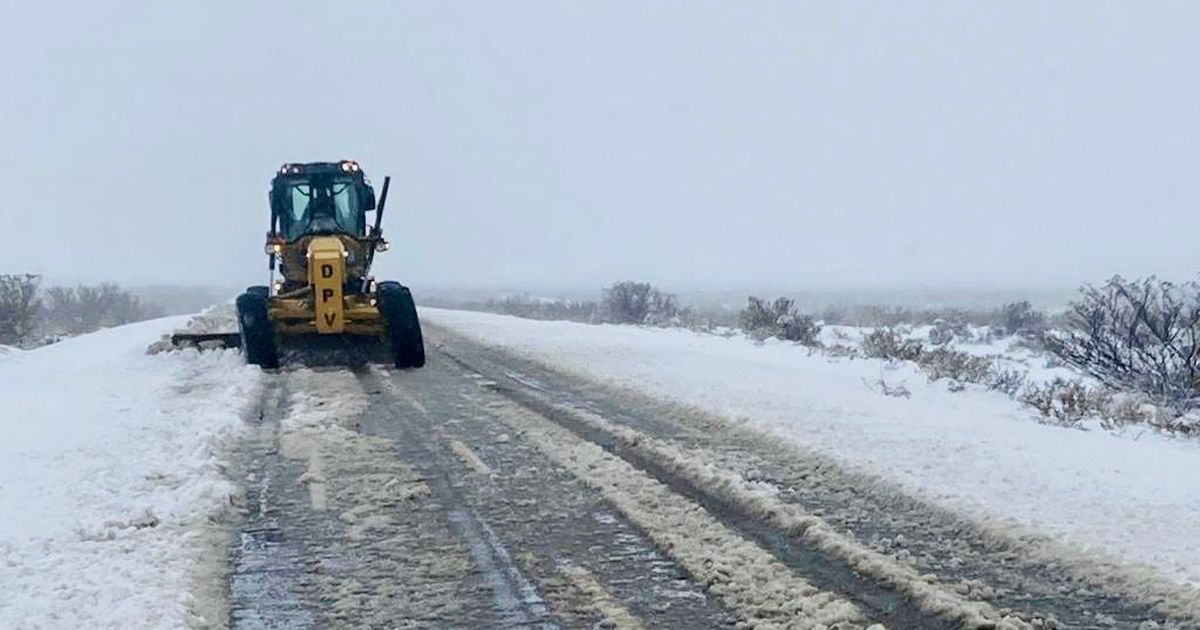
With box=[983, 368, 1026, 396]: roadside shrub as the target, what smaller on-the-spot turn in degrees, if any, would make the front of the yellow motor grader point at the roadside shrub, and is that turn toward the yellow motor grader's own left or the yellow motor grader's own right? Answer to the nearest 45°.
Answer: approximately 45° to the yellow motor grader's own left

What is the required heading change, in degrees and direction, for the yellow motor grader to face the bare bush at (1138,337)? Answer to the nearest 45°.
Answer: approximately 90° to its left

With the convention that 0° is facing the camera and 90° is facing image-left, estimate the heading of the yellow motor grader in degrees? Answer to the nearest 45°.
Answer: approximately 0°

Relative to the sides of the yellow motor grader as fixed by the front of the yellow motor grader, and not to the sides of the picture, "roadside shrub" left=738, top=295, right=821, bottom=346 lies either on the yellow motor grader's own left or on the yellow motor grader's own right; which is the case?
on the yellow motor grader's own left

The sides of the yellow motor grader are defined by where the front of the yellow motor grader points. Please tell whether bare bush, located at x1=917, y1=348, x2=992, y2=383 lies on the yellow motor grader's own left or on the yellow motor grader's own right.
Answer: on the yellow motor grader's own left

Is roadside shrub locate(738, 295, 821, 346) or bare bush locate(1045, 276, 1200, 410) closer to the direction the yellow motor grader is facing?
the bare bush

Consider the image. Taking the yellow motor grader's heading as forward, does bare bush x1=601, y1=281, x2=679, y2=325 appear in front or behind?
behind

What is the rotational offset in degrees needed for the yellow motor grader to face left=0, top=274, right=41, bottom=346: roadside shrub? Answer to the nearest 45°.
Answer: approximately 135° to its right
